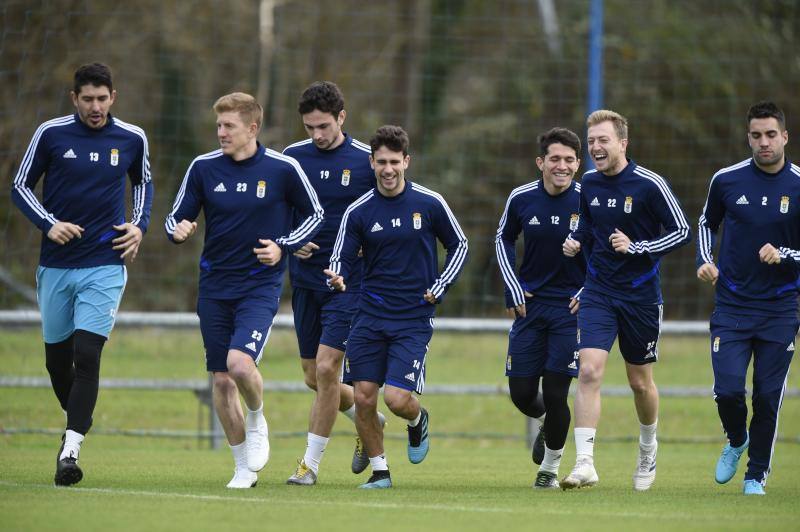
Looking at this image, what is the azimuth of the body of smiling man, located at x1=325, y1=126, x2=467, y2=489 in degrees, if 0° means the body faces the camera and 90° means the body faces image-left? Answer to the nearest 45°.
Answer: approximately 0°

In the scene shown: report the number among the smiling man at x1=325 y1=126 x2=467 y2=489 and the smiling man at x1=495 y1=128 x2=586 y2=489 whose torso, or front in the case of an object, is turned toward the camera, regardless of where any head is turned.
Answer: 2

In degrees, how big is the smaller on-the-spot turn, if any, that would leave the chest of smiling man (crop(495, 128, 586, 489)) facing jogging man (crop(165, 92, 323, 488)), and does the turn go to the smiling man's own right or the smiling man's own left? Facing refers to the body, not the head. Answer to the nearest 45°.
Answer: approximately 45° to the smiling man's own right

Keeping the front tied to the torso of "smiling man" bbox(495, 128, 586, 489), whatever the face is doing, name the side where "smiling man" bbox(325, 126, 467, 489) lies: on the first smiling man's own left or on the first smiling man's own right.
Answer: on the first smiling man's own right

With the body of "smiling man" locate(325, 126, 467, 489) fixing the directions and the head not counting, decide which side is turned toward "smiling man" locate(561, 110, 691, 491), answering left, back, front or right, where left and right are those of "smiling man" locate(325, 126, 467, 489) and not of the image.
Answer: left

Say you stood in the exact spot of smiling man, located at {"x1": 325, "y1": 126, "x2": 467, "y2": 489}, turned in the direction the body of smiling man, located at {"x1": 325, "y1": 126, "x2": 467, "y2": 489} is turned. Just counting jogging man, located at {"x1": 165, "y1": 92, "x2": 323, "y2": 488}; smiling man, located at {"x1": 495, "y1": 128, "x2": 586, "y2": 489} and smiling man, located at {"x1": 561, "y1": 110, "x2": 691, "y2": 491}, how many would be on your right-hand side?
1

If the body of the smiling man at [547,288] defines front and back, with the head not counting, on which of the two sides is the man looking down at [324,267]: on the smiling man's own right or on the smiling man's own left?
on the smiling man's own right

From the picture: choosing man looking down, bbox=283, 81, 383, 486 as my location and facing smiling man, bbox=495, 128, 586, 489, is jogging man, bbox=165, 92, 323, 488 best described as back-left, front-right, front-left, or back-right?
back-right

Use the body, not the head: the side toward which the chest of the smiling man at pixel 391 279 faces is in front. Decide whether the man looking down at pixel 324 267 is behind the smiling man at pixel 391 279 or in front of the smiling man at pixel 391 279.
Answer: behind
